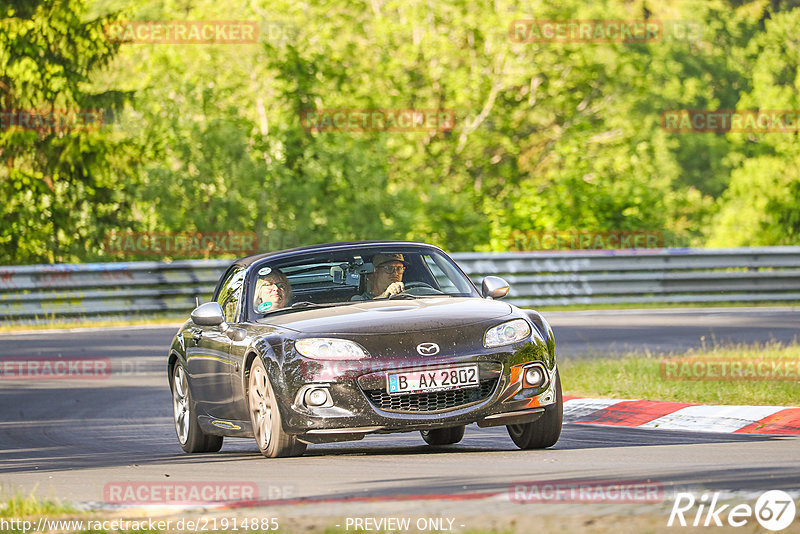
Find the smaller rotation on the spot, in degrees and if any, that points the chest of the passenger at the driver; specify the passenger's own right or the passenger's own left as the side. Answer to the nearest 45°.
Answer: approximately 90° to the passenger's own left

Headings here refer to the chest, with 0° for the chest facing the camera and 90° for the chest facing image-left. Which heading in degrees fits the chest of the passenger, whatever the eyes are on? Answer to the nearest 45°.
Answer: approximately 0°

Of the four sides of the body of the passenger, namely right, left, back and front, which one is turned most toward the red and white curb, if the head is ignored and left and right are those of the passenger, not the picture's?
left

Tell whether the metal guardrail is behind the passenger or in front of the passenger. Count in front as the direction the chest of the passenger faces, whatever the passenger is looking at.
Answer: behind
